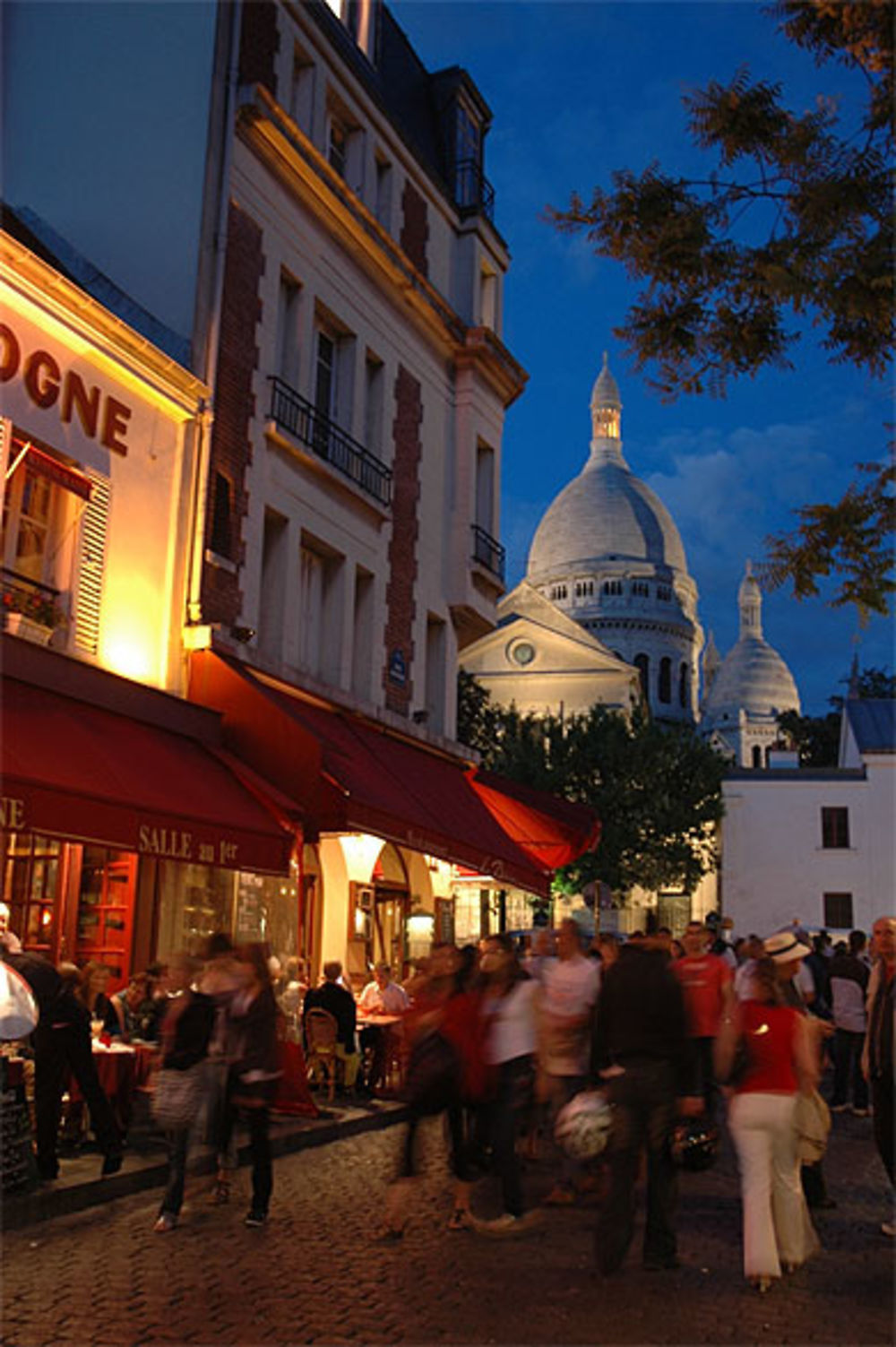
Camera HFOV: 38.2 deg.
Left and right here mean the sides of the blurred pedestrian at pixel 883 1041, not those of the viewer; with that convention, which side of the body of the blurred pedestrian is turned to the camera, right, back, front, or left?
front

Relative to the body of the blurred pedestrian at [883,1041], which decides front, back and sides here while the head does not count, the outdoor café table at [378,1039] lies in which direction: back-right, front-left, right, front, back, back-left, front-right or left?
back-right

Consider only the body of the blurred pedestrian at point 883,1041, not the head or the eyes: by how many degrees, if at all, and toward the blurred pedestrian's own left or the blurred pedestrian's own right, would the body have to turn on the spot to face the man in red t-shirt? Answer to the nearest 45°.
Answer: approximately 135° to the blurred pedestrian's own right

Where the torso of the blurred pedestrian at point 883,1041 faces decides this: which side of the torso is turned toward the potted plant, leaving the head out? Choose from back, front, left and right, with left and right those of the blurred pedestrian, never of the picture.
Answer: right

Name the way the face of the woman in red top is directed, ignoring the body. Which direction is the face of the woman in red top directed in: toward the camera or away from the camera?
away from the camera

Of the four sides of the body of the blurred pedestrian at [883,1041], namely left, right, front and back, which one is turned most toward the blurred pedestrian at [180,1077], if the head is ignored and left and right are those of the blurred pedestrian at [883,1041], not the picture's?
right

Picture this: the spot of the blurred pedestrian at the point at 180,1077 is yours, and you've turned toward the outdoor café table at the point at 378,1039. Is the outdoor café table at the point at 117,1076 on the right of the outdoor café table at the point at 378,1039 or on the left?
left
